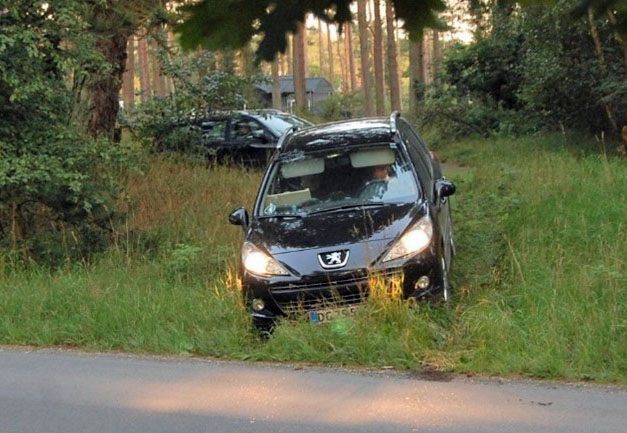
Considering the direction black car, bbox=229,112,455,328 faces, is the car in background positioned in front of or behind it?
behind

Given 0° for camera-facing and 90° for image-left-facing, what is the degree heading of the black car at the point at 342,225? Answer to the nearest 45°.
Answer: approximately 0°

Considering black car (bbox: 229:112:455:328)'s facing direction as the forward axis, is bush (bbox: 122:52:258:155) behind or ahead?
behind

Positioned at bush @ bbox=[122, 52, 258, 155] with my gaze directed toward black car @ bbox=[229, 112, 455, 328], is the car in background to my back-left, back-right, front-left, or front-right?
front-left
